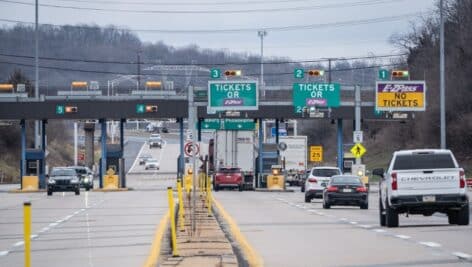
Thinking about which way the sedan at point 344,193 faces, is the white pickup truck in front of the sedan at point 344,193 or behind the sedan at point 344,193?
behind

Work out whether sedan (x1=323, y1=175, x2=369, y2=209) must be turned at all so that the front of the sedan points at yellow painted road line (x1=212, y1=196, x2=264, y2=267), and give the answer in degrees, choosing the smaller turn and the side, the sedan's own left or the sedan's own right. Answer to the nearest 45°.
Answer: approximately 180°

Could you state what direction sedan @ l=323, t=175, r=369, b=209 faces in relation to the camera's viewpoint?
facing away from the viewer

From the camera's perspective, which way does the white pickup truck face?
away from the camera

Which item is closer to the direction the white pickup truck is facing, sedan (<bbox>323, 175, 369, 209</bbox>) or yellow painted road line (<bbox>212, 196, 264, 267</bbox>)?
the sedan

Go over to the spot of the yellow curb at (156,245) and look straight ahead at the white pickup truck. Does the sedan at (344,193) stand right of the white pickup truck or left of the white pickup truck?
left

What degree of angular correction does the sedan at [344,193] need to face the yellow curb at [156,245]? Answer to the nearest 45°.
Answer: approximately 180°

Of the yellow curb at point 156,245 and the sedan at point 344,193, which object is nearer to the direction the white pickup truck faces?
the sedan

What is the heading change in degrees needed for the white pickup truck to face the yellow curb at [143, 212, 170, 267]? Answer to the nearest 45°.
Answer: approximately 135° to its left

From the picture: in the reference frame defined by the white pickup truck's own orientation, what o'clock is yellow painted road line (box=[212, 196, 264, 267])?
The yellow painted road line is roughly at 7 o'clock from the white pickup truck.

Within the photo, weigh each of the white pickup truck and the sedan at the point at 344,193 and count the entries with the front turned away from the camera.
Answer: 2
